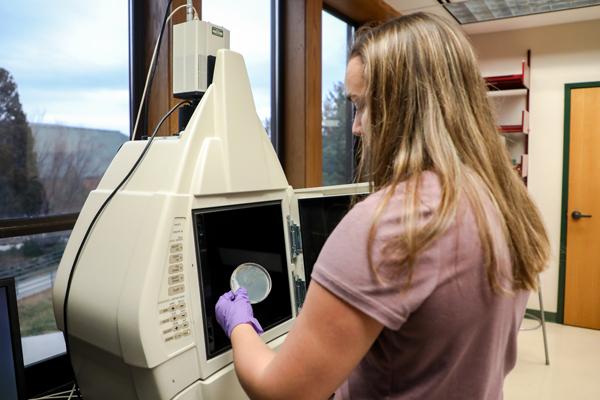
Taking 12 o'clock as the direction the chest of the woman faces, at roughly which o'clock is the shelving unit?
The shelving unit is roughly at 2 o'clock from the woman.

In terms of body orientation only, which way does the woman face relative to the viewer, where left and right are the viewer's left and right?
facing away from the viewer and to the left of the viewer

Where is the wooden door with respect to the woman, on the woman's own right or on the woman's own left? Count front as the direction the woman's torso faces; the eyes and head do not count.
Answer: on the woman's own right
